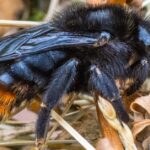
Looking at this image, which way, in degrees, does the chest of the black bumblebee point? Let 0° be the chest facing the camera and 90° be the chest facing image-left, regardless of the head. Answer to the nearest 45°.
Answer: approximately 270°
